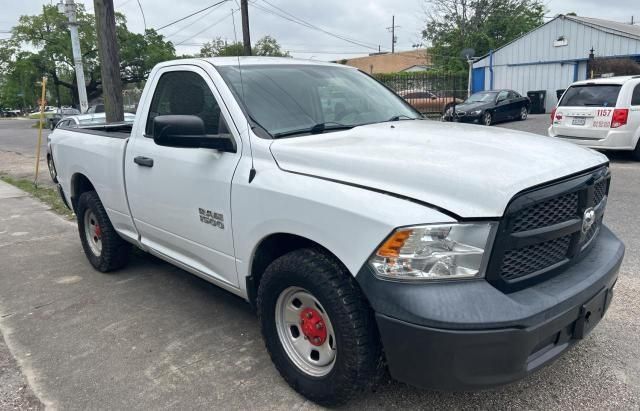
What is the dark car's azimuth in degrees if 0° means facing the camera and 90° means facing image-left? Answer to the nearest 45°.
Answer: approximately 45°

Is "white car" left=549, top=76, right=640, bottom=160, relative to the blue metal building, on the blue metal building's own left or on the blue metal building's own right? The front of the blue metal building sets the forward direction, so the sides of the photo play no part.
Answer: on the blue metal building's own left

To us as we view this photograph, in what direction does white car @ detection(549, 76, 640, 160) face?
facing away from the viewer and to the right of the viewer

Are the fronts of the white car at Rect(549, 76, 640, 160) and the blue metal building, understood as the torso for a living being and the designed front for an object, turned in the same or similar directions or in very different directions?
very different directions

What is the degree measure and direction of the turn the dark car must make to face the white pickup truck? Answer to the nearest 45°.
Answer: approximately 45° to its left

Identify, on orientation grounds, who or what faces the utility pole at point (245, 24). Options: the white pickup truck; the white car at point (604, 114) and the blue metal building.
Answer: the blue metal building

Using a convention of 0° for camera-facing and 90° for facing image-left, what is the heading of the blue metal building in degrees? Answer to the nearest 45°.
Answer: approximately 45°

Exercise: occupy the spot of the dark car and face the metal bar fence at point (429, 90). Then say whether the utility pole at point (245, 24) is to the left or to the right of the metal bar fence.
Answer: left

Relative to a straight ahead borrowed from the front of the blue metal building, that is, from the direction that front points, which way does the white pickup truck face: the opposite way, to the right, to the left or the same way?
to the left
